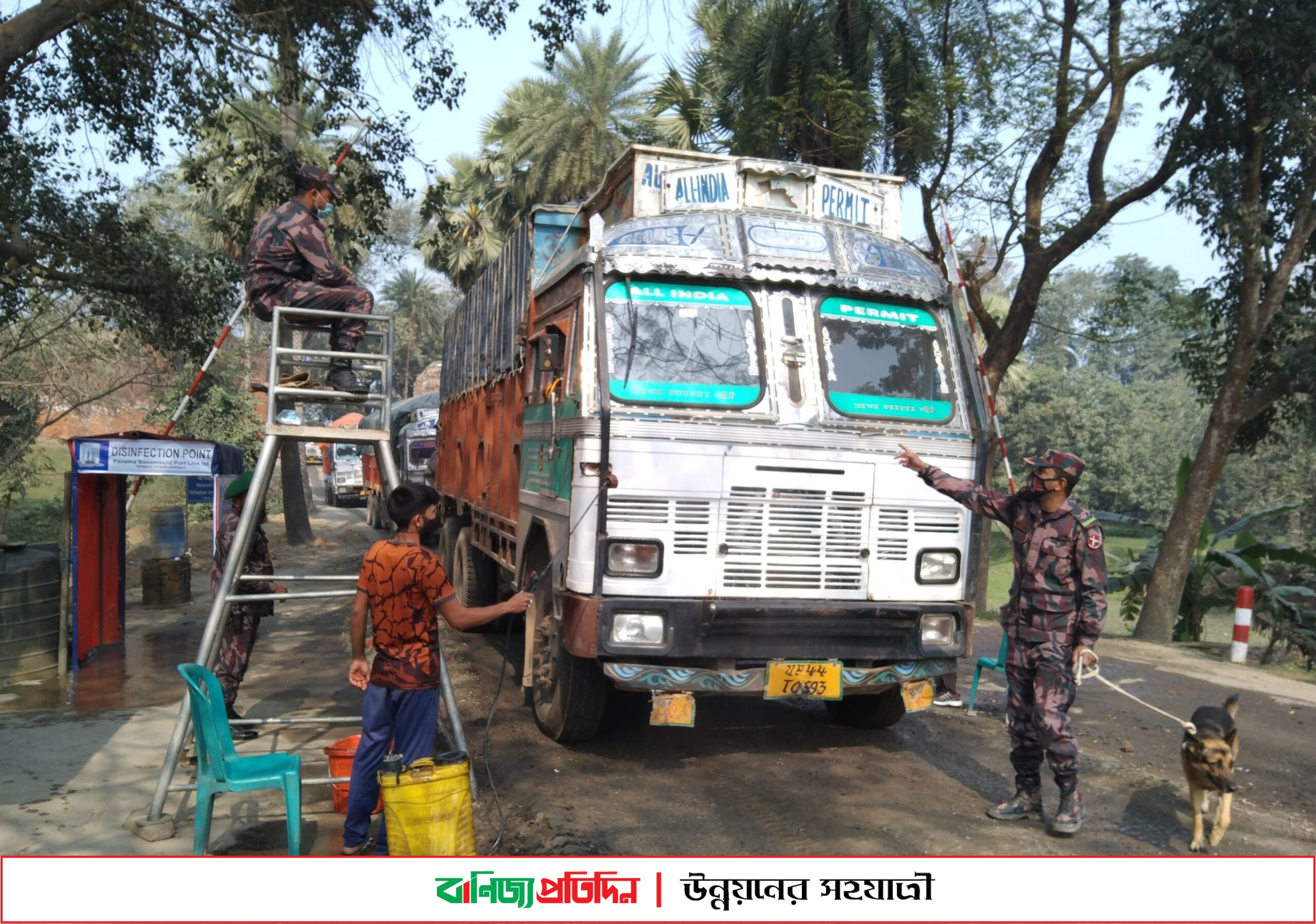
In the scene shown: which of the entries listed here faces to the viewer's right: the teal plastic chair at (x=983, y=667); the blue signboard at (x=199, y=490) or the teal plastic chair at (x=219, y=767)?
the teal plastic chair at (x=219, y=767)

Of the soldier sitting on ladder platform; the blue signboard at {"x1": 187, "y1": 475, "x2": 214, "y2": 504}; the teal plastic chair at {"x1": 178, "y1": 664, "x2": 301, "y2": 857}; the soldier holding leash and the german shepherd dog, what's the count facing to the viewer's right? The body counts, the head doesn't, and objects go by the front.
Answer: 2

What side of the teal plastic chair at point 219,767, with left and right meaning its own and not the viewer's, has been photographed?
right

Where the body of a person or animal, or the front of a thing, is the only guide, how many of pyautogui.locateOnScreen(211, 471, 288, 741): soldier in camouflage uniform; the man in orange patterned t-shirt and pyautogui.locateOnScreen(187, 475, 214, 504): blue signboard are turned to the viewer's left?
0

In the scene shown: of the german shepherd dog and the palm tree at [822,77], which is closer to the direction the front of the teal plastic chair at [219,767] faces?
the german shepherd dog

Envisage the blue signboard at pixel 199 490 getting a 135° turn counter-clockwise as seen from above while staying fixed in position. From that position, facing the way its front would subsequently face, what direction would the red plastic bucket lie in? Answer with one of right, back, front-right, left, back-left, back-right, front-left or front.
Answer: back-right

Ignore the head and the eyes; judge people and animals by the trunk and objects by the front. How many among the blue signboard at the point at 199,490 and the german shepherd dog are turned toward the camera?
2

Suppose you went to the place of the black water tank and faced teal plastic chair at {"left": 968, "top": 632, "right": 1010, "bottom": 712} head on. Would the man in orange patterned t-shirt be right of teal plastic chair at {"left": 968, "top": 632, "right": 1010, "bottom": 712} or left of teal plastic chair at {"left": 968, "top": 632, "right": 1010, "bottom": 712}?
right

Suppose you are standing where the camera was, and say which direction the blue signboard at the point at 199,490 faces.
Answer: facing the viewer

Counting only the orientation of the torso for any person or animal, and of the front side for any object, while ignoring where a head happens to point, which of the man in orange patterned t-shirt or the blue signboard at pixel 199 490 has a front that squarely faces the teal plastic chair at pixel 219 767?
the blue signboard

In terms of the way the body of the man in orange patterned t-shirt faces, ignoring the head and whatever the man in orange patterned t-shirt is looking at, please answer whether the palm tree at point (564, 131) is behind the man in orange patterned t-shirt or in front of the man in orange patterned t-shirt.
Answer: in front

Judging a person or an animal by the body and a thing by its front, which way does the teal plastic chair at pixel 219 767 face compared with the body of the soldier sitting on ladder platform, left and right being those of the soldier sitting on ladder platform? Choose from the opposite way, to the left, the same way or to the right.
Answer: the same way

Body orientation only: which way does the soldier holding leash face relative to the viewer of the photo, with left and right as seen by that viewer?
facing the viewer and to the left of the viewer

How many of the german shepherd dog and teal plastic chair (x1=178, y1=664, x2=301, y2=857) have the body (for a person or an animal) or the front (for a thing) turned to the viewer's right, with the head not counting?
1

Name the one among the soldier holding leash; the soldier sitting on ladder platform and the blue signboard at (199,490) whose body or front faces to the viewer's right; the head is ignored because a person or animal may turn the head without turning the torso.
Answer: the soldier sitting on ladder platform
